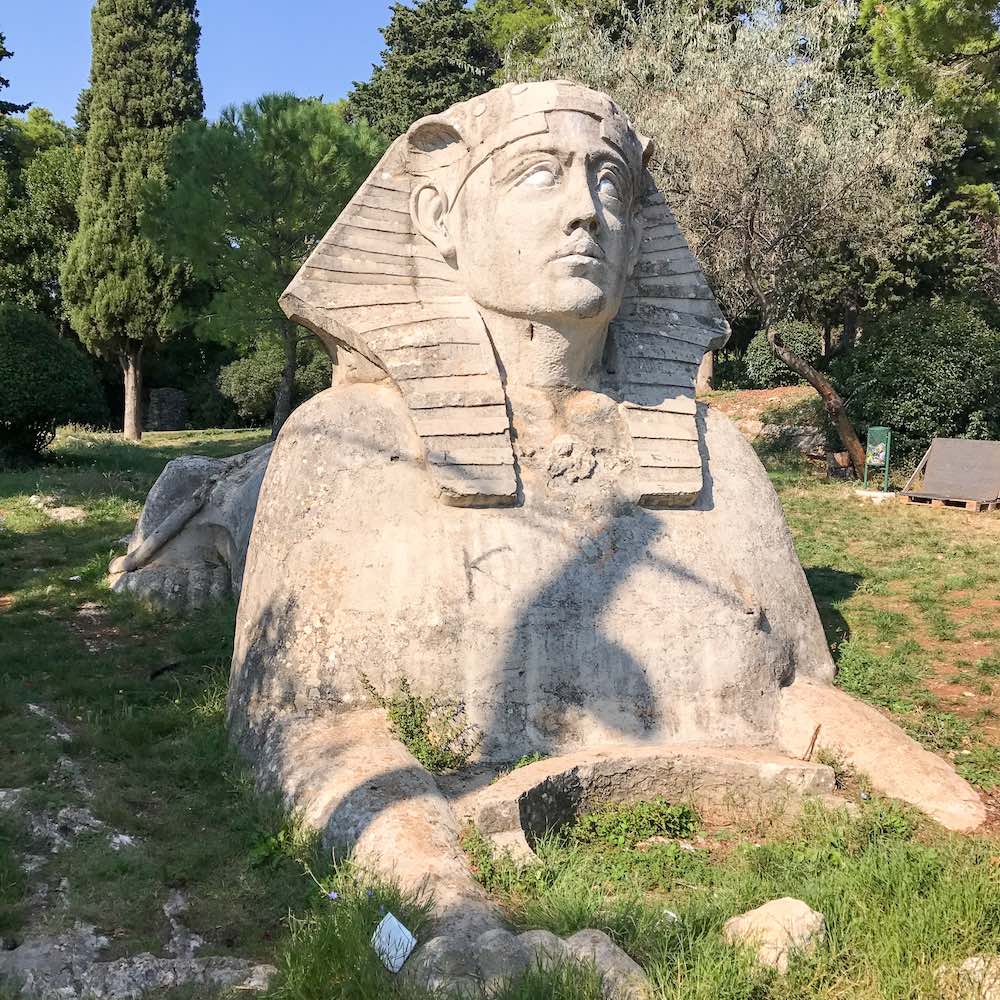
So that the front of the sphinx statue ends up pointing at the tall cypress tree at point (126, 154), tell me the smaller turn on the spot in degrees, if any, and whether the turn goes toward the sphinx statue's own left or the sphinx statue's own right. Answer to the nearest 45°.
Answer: approximately 180°

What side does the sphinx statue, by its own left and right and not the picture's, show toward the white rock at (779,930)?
front

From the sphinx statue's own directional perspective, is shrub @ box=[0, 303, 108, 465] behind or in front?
behind

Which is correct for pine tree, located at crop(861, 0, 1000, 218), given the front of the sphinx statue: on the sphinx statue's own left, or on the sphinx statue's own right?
on the sphinx statue's own left

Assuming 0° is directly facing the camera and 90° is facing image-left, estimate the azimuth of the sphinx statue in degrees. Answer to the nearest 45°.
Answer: approximately 315°

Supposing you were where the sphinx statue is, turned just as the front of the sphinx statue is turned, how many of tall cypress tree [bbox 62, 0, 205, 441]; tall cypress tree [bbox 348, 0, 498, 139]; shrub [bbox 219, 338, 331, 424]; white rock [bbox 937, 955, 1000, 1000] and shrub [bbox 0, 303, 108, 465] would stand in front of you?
1

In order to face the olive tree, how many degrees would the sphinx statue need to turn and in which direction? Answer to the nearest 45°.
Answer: approximately 135° to its left

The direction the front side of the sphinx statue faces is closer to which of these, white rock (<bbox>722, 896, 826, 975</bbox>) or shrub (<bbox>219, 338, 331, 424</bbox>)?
the white rock

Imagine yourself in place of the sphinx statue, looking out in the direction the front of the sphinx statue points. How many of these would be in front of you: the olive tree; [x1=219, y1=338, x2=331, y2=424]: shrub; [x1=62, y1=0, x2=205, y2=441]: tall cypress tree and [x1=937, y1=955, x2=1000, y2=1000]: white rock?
1

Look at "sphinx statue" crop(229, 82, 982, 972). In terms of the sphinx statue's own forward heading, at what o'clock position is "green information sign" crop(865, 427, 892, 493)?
The green information sign is roughly at 8 o'clock from the sphinx statue.

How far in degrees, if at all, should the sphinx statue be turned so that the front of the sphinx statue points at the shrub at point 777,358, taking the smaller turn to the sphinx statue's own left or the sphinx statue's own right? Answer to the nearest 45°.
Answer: approximately 135° to the sphinx statue's own left

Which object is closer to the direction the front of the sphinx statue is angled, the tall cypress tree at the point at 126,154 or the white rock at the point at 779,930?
the white rock

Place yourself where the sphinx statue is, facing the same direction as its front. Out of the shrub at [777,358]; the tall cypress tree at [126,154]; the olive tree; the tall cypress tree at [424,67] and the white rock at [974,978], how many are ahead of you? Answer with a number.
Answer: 1
